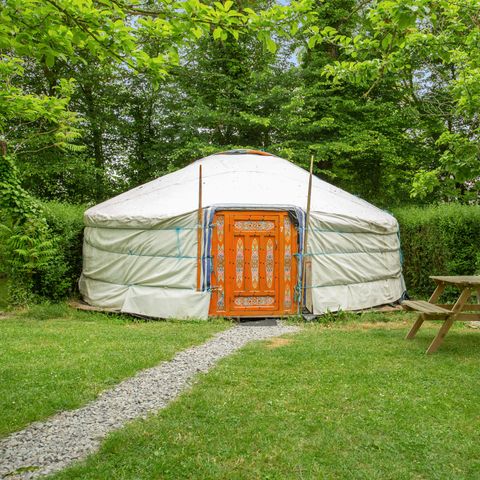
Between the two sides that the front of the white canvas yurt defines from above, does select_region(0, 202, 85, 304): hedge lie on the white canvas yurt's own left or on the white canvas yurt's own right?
on the white canvas yurt's own right

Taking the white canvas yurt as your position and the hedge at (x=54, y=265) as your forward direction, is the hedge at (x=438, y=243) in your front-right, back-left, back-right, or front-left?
back-right

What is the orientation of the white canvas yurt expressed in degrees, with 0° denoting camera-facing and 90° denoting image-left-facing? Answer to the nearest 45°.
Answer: approximately 0°

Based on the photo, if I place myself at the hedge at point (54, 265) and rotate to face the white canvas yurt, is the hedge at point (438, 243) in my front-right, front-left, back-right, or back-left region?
front-left

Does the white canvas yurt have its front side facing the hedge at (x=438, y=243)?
no
